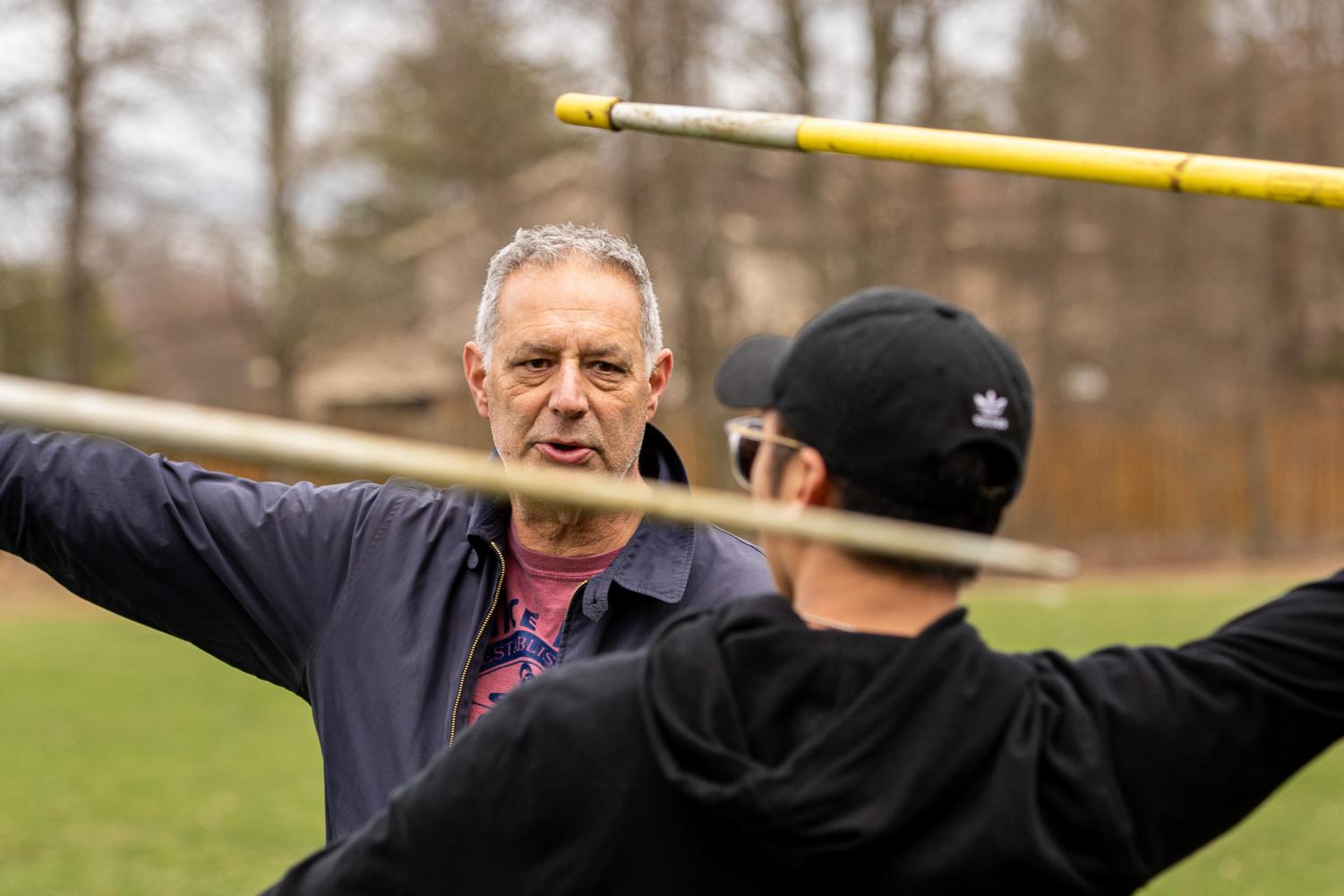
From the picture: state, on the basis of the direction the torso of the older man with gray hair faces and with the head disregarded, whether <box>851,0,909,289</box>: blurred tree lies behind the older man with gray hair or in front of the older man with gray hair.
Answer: behind

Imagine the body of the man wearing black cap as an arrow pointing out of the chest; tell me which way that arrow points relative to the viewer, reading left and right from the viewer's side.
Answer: facing away from the viewer

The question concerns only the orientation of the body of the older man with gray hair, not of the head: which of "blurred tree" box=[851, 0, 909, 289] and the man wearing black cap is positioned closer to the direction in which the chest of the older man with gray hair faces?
the man wearing black cap

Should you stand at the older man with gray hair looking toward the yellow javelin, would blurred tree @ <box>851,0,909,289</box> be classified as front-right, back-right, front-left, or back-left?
back-left

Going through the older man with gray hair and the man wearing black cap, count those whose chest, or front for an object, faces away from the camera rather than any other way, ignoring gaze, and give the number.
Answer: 1

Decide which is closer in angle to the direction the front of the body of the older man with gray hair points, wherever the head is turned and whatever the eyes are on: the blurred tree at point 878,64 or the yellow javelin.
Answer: the yellow javelin

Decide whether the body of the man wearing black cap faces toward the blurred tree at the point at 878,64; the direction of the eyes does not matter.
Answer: yes

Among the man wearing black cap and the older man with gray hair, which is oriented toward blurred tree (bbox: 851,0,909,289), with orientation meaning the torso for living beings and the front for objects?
the man wearing black cap

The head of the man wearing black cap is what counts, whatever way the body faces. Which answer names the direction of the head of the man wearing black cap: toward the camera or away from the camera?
away from the camera

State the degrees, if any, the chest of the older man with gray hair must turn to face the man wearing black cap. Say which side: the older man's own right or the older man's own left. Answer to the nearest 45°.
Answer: approximately 45° to the older man's own left

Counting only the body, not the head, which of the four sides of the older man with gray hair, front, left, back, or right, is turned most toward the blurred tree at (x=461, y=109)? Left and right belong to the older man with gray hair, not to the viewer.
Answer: back

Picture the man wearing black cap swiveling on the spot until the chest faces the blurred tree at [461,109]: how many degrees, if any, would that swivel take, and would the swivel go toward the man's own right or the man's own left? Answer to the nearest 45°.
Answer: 0° — they already face it

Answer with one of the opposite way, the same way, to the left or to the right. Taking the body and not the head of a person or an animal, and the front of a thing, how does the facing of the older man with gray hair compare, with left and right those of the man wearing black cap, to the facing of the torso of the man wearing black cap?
the opposite way
